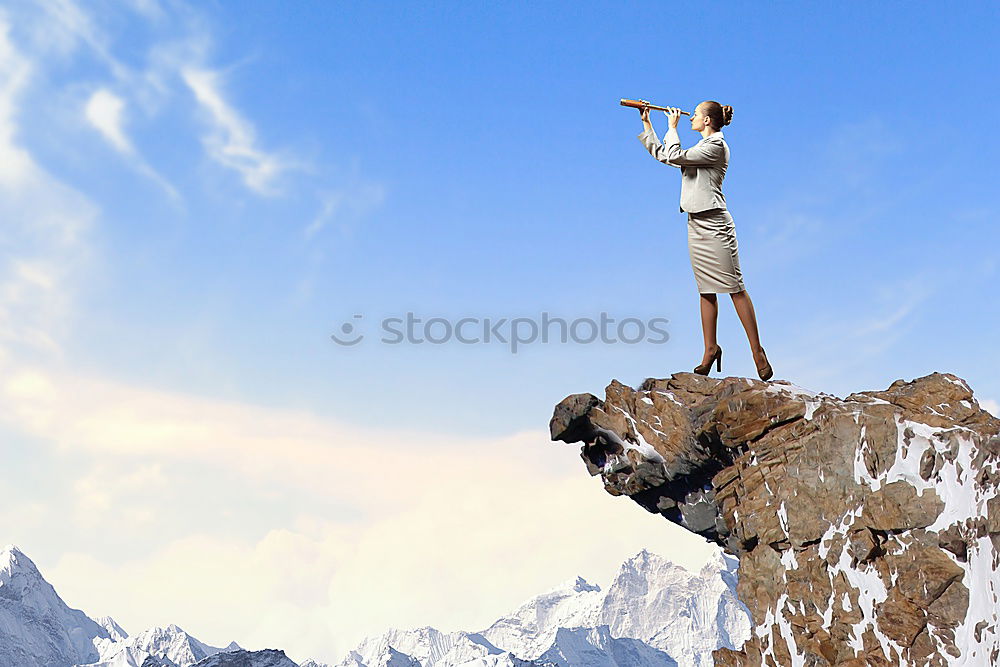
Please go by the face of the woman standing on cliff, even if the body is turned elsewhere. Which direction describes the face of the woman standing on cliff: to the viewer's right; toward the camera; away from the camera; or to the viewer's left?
to the viewer's left

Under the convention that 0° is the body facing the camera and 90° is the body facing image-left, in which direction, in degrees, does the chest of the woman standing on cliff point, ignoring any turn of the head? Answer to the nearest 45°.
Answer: approximately 90°
